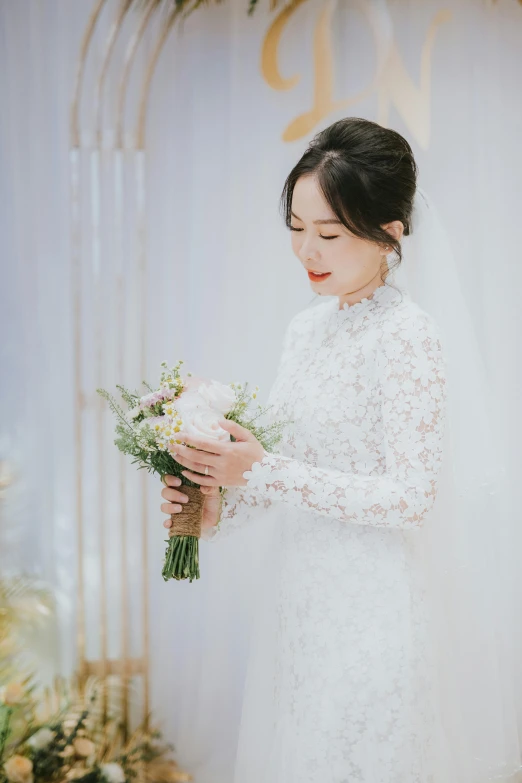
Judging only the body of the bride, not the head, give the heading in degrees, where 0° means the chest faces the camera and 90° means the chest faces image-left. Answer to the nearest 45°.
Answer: approximately 45°

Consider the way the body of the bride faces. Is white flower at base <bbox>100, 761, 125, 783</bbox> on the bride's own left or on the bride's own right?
on the bride's own right

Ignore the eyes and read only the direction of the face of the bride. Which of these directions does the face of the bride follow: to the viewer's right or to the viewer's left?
to the viewer's left

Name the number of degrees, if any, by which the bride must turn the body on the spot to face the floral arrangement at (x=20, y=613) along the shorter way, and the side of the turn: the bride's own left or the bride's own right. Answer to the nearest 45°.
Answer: approximately 90° to the bride's own right

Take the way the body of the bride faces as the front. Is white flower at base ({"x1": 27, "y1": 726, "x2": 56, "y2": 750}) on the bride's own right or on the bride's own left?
on the bride's own right

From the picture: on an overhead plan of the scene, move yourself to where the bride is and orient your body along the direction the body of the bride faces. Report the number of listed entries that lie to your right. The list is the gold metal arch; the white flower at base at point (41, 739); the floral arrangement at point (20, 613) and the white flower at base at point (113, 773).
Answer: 4

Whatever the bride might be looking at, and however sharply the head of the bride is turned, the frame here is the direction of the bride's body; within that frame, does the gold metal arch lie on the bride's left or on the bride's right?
on the bride's right
